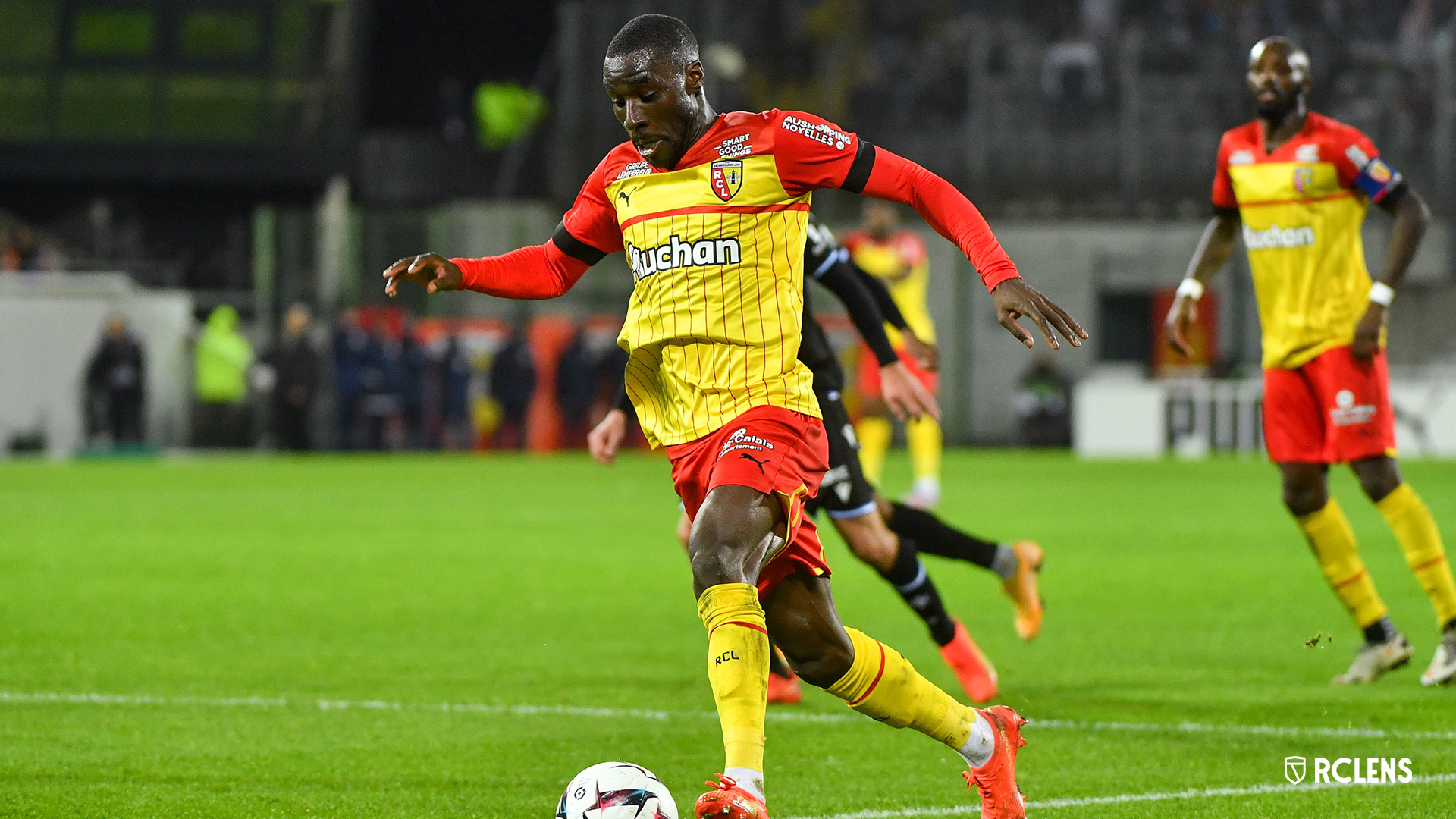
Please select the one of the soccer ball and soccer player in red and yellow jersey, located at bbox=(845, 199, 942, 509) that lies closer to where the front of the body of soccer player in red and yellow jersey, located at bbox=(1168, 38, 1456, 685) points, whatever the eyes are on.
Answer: the soccer ball

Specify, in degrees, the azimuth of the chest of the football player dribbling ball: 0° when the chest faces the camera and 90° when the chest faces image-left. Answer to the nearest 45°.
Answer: approximately 45°

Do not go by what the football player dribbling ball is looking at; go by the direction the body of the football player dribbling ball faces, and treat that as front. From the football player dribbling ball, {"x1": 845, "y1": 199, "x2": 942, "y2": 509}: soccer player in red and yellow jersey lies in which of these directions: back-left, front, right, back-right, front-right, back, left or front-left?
back-right

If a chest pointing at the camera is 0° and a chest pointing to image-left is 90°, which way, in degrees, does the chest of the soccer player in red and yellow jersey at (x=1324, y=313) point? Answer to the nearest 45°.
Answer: approximately 45°

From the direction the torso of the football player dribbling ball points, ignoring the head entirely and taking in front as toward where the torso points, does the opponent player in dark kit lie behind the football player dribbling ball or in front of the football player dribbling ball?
behind
